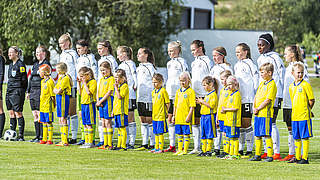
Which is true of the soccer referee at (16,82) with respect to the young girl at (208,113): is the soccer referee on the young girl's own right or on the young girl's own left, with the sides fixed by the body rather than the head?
on the young girl's own right

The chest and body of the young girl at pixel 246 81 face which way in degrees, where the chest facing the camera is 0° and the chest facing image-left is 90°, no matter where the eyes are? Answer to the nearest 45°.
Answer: approximately 45°

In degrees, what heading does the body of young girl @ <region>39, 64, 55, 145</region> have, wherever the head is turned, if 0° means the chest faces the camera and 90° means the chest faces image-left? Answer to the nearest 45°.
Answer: approximately 45°

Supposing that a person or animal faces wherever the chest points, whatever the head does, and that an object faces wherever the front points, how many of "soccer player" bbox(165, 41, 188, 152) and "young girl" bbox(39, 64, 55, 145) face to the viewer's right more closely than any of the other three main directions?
0

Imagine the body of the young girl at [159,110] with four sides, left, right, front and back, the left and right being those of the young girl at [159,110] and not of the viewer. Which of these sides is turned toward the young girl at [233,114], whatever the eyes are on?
left

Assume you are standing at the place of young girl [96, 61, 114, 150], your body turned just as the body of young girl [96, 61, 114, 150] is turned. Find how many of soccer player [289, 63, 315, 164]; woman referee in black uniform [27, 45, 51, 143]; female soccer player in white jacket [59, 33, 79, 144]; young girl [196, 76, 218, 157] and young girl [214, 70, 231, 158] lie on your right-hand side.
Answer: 2

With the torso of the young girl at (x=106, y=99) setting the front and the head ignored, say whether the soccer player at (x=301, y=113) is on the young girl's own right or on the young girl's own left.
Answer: on the young girl's own left
